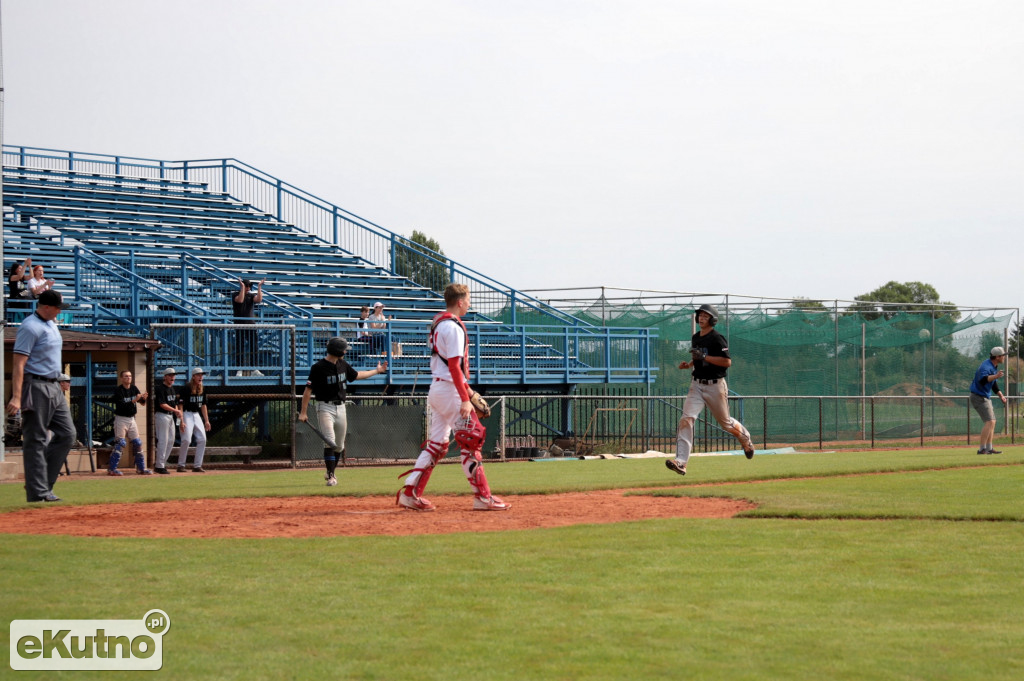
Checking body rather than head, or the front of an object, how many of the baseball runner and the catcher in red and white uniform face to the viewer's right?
1

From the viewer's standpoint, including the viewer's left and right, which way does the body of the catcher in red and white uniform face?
facing to the right of the viewer

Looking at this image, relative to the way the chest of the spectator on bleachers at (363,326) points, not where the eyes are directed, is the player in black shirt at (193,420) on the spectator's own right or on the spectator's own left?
on the spectator's own right

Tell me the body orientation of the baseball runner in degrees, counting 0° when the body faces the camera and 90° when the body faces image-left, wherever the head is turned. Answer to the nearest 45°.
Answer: approximately 45°

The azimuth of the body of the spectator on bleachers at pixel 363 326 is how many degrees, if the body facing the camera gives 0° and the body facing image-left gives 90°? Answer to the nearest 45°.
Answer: approximately 315°

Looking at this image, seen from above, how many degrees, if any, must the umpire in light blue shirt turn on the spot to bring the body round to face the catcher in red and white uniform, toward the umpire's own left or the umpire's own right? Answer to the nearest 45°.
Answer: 0° — they already face them

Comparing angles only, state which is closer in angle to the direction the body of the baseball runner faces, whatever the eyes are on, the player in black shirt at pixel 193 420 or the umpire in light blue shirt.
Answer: the umpire in light blue shirt

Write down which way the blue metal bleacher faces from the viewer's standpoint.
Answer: facing the viewer and to the right of the viewer

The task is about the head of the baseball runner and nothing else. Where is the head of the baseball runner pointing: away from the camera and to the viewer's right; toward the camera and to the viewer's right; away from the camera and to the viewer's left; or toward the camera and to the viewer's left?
toward the camera and to the viewer's left

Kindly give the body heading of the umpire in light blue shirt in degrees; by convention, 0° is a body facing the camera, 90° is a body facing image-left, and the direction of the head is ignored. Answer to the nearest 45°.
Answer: approximately 315°

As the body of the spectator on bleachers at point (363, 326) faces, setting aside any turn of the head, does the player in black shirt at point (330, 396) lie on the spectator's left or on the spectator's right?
on the spectator's right
